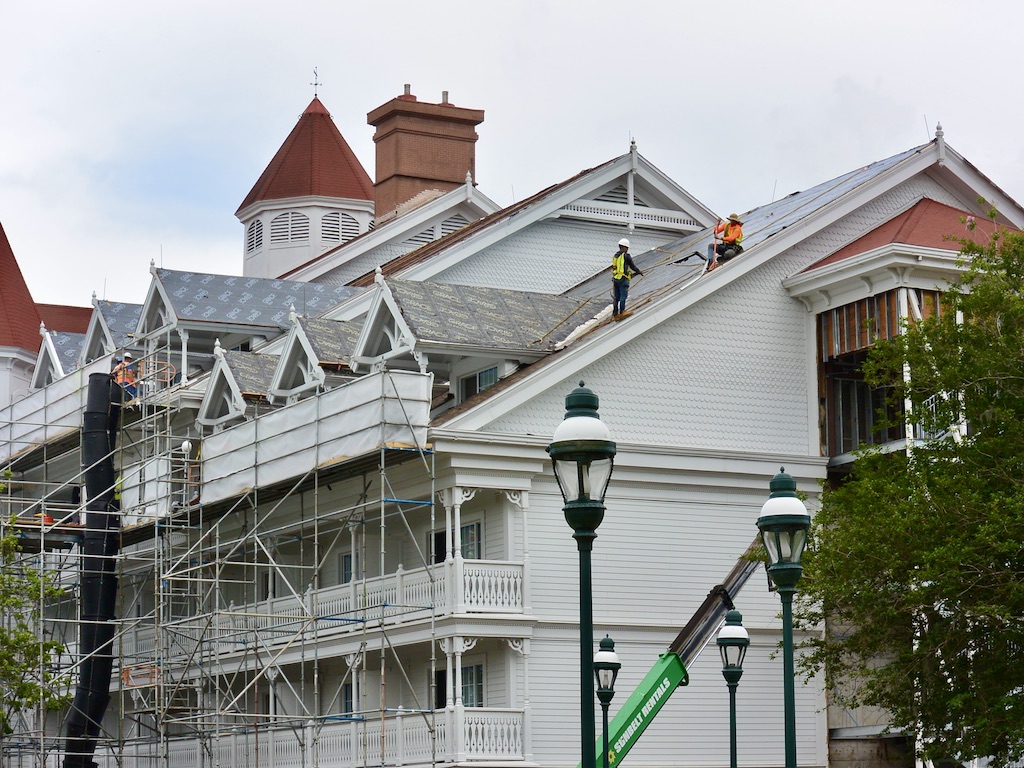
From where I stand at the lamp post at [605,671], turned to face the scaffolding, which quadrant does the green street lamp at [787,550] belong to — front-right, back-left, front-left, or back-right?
back-left

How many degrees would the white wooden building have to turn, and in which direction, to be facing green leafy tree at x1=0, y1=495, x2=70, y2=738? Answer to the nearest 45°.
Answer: approximately 45° to its right

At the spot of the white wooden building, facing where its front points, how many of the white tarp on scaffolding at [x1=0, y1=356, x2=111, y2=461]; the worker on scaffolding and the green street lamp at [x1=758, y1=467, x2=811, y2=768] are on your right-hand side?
2

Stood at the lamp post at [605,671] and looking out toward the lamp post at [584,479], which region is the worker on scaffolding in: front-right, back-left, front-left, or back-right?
back-right

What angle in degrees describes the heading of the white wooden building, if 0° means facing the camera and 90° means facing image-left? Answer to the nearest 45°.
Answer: approximately 45°

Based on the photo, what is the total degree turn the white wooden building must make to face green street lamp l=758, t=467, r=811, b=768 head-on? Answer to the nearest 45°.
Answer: approximately 45° to its left

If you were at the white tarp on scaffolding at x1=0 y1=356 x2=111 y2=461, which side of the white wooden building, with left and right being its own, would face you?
right

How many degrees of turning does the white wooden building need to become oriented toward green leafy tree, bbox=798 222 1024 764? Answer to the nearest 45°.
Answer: approximately 90° to its left

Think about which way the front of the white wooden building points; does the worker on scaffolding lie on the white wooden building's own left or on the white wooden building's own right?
on the white wooden building's own right

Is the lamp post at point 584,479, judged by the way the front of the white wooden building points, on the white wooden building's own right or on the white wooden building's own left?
on the white wooden building's own left
